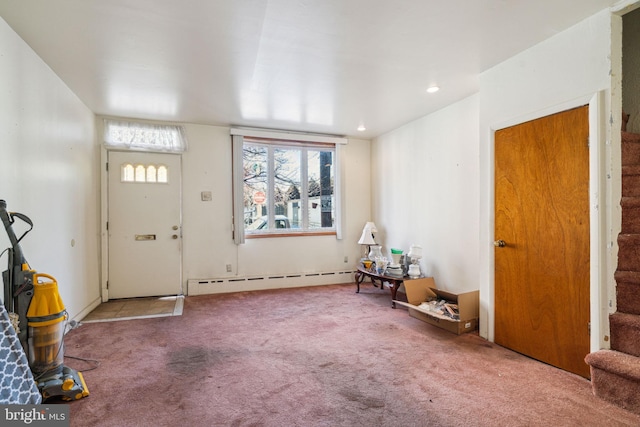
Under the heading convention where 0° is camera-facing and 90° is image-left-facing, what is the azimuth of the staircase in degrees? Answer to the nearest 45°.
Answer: approximately 45°

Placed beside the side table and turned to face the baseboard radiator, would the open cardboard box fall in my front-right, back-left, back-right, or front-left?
back-left

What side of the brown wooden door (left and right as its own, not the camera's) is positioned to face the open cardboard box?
right

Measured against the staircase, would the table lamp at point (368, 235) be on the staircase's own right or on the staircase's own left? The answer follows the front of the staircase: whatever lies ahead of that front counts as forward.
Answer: on the staircase's own right

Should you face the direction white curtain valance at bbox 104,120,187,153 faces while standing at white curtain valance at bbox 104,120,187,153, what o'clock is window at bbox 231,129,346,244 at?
The window is roughly at 9 o'clock from the white curtain valance.

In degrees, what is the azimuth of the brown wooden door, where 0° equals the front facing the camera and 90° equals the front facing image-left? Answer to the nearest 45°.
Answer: approximately 45°

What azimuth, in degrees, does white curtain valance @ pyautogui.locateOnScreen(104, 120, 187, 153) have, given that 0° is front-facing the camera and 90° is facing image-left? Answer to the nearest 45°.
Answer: approximately 0°

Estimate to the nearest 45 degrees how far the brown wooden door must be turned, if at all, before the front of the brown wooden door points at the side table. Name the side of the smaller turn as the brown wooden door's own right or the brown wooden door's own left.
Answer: approximately 90° to the brown wooden door's own right

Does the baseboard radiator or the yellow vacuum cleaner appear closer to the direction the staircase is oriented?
the yellow vacuum cleaner

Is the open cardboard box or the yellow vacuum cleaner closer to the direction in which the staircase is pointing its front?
the yellow vacuum cleaner

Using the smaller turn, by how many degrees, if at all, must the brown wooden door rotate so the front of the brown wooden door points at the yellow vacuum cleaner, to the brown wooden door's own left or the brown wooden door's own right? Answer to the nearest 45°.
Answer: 0° — it already faces it
